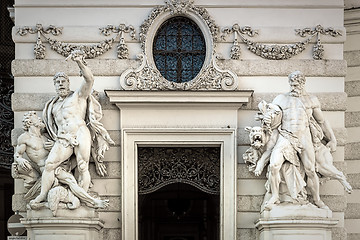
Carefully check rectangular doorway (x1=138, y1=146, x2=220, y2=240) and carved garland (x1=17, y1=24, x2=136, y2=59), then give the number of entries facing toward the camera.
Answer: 2

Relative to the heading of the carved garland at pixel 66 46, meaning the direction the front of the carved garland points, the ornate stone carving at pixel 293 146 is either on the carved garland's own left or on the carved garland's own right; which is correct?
on the carved garland's own left

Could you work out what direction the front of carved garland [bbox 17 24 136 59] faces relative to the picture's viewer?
facing the viewer

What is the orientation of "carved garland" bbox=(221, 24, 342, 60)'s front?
toward the camera

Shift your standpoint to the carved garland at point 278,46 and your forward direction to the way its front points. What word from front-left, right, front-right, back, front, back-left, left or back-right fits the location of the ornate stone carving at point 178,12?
right

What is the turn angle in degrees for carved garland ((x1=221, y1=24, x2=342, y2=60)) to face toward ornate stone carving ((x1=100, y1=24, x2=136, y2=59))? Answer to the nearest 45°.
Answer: approximately 90° to its right

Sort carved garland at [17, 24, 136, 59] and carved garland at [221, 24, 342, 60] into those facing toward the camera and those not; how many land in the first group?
2

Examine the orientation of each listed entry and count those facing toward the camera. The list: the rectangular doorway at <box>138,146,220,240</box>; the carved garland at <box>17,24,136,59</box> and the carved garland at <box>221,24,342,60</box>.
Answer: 3
